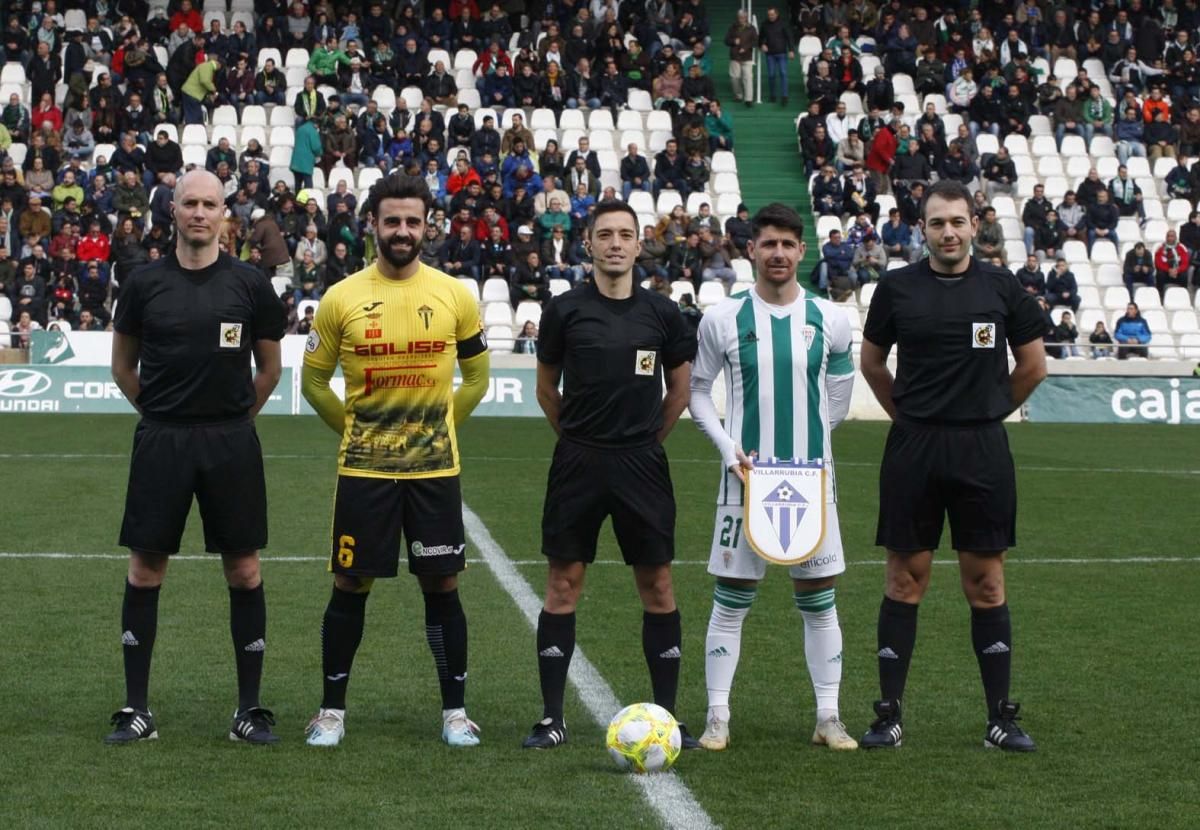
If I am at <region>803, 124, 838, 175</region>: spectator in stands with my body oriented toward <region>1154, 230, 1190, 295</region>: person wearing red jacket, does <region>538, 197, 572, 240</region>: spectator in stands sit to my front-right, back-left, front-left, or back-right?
back-right

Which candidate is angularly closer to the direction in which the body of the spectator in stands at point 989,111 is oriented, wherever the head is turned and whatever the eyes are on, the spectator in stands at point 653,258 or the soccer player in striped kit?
the soccer player in striped kit

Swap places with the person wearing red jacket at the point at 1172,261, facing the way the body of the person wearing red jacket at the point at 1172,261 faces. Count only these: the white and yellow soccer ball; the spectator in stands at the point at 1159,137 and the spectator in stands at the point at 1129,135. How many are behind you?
2

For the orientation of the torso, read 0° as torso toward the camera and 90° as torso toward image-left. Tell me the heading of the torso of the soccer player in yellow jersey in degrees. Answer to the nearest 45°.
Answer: approximately 0°

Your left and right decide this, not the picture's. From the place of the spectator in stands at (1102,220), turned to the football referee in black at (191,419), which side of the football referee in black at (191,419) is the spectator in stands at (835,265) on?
right

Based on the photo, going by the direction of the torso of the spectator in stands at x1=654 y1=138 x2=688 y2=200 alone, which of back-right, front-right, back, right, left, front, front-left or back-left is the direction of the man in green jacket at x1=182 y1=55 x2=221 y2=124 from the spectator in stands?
right
